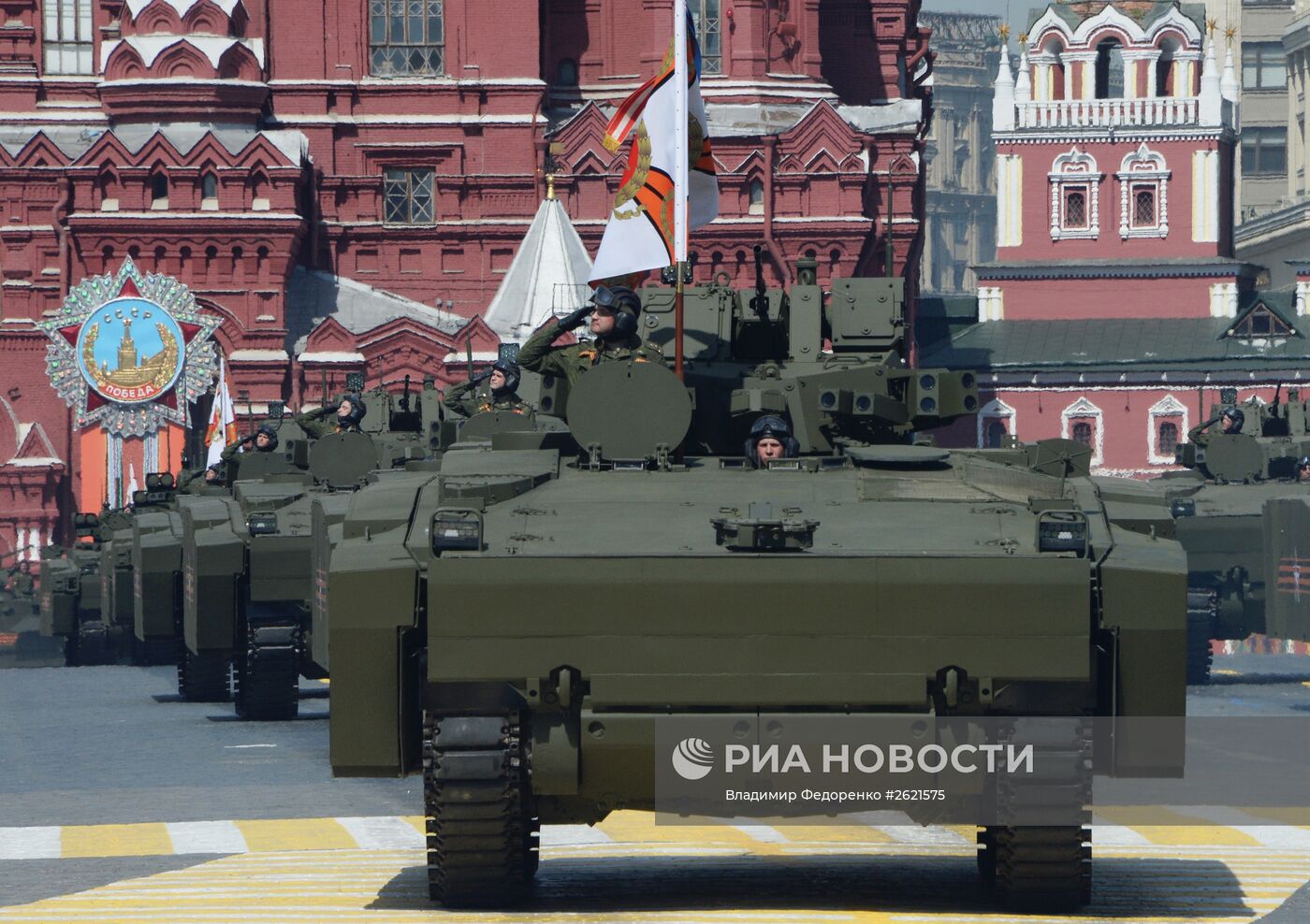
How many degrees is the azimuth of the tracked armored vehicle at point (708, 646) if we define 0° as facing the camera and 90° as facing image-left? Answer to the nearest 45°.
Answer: approximately 0°

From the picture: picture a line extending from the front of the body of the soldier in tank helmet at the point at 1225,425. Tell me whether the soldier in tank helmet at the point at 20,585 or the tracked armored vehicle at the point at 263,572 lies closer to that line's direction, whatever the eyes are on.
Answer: the tracked armored vehicle

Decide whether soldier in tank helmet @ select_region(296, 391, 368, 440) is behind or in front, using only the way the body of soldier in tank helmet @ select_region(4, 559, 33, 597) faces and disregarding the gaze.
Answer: in front

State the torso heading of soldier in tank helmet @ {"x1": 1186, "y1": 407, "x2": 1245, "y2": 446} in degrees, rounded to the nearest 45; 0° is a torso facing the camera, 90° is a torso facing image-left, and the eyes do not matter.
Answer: approximately 45°

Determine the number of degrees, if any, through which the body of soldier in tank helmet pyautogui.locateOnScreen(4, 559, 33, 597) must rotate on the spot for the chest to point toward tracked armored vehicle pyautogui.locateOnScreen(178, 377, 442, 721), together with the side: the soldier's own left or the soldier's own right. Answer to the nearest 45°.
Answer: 0° — they already face it

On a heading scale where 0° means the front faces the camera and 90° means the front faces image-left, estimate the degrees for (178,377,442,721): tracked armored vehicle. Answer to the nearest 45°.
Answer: approximately 0°
